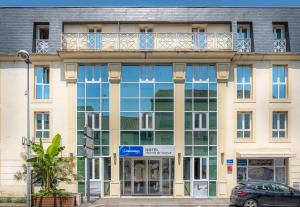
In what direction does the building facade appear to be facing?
toward the camera

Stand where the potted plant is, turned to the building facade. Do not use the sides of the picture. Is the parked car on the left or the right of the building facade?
right

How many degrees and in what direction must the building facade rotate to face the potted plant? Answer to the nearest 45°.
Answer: approximately 45° to its right

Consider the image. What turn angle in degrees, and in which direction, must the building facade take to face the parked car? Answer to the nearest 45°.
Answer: approximately 45° to its left
